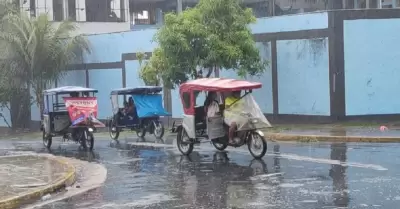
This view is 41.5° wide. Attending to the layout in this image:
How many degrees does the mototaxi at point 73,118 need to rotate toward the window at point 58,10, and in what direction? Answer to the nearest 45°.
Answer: approximately 135° to its left

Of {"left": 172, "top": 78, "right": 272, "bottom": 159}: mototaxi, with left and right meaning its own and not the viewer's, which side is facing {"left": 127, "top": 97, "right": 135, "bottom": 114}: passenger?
back

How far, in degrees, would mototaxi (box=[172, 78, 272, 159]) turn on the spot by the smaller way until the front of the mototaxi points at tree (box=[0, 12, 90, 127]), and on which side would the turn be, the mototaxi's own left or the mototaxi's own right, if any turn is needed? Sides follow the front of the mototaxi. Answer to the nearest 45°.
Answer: approximately 180°

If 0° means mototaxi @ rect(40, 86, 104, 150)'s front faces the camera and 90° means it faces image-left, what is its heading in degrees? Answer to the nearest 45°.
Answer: approximately 315°

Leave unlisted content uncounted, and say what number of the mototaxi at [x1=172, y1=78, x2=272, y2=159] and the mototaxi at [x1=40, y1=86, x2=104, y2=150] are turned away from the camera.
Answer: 0

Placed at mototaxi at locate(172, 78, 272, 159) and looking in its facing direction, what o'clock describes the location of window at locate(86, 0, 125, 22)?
The window is roughly at 7 o'clock from the mototaxi.

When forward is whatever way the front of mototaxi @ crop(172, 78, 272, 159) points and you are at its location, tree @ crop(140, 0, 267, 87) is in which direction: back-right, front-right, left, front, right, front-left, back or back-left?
back-left

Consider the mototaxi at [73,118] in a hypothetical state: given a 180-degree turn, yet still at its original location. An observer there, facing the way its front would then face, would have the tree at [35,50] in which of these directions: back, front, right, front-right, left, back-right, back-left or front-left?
front-right

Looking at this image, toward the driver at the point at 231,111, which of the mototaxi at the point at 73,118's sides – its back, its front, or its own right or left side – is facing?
front

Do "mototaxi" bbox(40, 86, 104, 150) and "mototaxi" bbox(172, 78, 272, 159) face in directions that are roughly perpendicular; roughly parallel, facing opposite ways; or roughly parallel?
roughly parallel

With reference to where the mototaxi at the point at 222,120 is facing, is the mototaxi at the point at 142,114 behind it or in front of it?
behind

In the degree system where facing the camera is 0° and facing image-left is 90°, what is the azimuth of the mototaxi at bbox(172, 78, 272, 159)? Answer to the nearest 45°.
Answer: approximately 315°

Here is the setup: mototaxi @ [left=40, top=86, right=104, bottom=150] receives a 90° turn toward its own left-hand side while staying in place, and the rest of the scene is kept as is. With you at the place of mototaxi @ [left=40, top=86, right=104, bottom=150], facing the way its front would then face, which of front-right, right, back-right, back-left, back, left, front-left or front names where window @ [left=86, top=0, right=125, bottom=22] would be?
front-left

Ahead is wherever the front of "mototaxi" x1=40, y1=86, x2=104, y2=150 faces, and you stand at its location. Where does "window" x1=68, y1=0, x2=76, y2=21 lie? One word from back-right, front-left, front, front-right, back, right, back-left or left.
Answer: back-left
